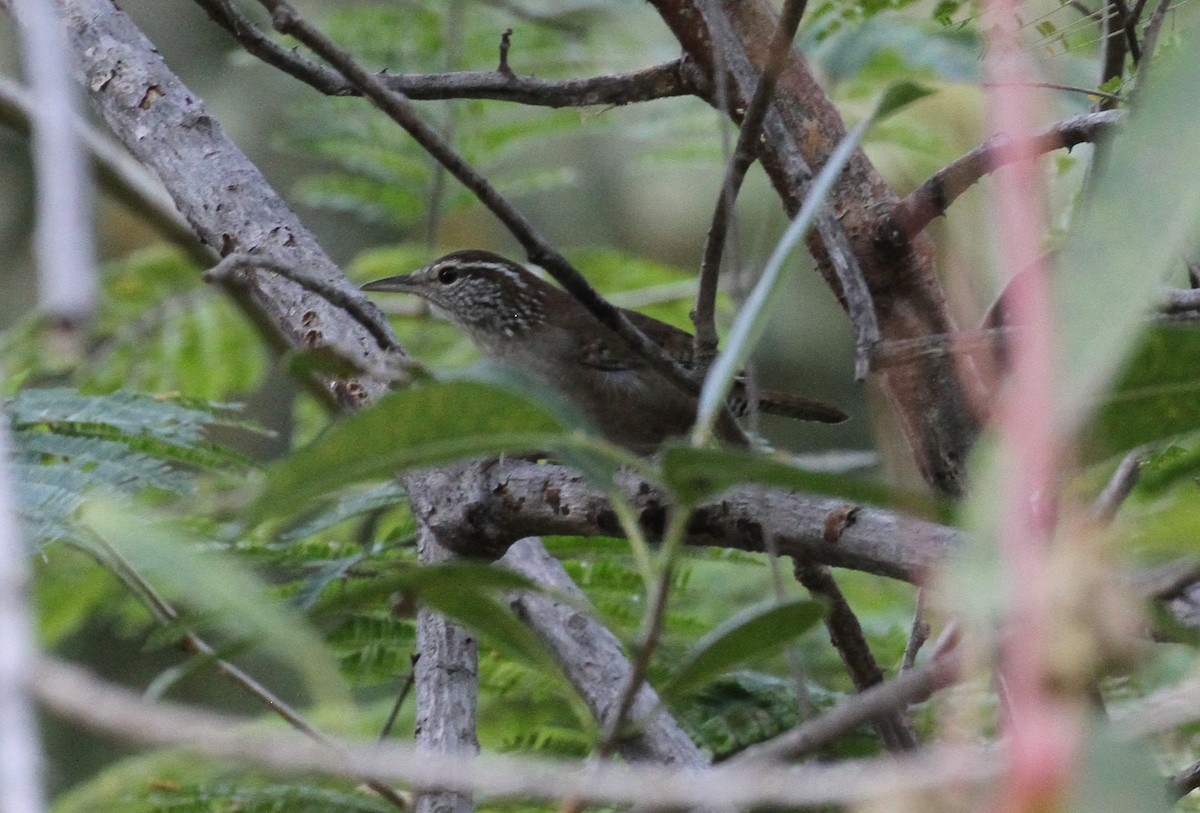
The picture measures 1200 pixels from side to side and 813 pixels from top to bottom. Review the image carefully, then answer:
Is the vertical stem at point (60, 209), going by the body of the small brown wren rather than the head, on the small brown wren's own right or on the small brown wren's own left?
on the small brown wren's own left

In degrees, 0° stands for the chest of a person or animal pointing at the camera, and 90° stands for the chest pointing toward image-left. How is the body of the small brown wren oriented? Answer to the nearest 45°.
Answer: approximately 90°

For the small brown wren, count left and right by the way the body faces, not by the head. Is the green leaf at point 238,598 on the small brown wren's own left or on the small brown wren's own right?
on the small brown wren's own left

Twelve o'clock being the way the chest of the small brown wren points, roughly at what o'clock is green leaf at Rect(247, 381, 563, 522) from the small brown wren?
The green leaf is roughly at 9 o'clock from the small brown wren.
